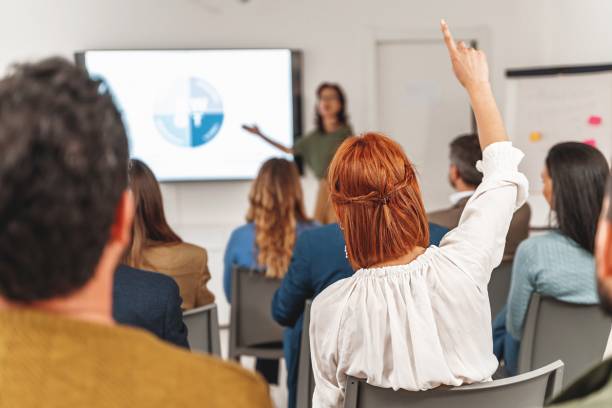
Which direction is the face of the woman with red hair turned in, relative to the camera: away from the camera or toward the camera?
away from the camera

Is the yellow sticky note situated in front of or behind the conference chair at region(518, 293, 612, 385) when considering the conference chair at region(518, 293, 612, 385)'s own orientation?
in front

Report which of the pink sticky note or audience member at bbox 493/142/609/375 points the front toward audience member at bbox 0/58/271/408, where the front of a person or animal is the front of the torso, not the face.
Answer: the pink sticky note

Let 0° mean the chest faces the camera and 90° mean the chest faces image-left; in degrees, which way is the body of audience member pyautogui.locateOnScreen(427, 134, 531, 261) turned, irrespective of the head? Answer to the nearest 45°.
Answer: approximately 135°

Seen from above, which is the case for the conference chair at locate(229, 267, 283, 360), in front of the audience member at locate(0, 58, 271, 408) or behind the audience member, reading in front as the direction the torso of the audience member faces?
in front

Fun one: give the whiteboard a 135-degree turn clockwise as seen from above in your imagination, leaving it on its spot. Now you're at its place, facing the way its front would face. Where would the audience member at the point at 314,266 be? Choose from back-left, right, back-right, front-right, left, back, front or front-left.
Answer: back-left

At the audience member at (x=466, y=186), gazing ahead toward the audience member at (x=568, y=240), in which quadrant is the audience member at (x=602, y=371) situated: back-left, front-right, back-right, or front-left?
front-right

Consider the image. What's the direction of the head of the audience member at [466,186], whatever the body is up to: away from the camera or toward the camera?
away from the camera

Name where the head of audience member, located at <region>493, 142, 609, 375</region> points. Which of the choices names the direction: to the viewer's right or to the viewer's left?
to the viewer's left

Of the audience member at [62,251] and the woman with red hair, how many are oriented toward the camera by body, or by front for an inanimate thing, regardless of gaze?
0

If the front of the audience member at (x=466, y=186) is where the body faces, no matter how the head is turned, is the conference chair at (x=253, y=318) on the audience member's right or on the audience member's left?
on the audience member's left

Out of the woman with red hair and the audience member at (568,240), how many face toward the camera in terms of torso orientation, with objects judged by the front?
0

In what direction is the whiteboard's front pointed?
toward the camera

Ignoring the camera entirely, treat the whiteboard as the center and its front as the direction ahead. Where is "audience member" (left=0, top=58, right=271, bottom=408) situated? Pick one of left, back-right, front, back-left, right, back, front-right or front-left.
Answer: front

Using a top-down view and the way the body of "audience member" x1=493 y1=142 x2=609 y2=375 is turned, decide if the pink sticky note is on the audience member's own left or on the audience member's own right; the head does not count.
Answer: on the audience member's own right

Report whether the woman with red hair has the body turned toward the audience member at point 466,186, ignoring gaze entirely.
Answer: yes

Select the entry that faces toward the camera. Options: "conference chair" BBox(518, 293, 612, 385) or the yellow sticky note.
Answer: the yellow sticky note

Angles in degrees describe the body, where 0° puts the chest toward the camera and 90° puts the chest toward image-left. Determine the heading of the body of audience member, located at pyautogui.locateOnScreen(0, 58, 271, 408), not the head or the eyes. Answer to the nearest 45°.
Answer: approximately 180°

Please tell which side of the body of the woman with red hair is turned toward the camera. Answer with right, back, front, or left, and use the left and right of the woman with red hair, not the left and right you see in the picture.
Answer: back

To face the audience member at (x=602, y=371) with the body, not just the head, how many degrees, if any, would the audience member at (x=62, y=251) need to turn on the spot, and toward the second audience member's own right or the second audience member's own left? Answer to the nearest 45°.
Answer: approximately 90° to the second audience member's own right

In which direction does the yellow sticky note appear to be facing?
toward the camera

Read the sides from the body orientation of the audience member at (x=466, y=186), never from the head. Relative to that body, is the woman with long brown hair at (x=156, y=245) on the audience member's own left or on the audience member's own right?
on the audience member's own left
